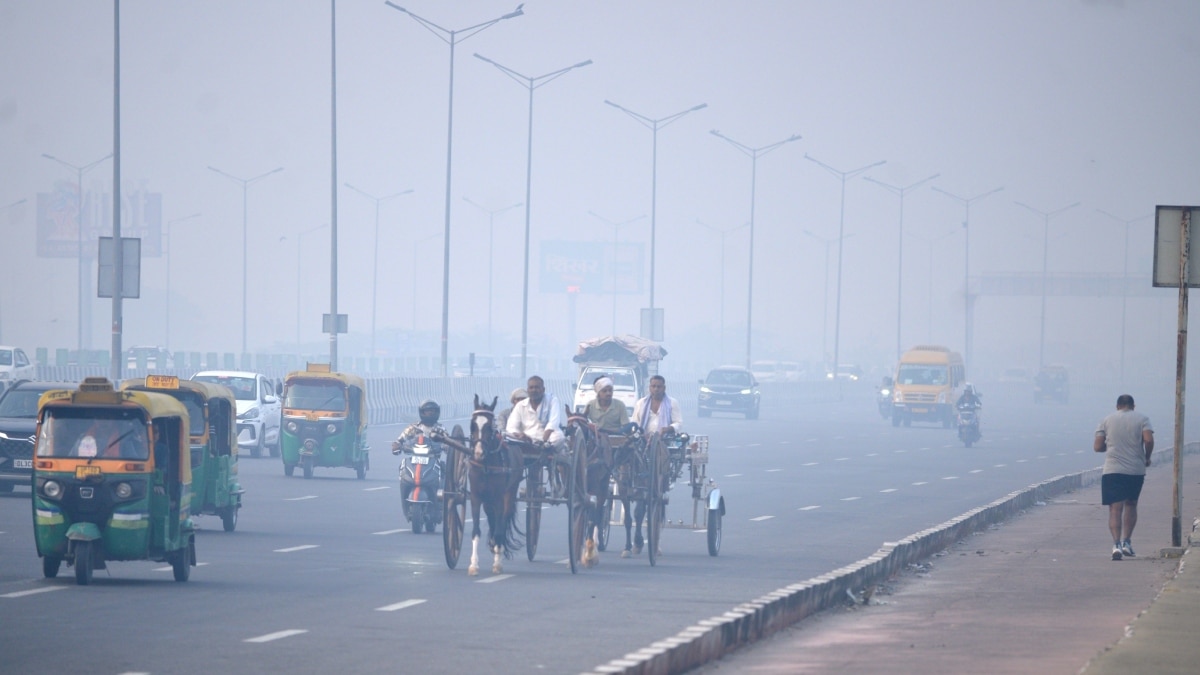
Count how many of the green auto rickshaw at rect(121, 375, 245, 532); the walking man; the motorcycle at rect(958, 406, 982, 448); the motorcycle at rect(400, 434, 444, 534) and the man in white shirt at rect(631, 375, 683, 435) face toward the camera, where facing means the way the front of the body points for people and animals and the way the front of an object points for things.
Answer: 4

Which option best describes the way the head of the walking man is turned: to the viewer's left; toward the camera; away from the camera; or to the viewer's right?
away from the camera

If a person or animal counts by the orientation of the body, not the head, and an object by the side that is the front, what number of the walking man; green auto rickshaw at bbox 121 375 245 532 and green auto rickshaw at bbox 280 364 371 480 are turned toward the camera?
2

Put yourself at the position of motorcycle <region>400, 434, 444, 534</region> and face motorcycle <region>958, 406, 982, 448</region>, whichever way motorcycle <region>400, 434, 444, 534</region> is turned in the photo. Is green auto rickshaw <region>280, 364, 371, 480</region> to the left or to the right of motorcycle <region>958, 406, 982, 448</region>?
left

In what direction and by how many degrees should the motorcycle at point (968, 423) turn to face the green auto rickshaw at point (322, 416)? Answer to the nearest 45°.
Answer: approximately 45° to its right

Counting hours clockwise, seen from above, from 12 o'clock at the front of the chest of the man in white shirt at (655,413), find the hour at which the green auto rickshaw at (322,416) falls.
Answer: The green auto rickshaw is roughly at 5 o'clock from the man in white shirt.

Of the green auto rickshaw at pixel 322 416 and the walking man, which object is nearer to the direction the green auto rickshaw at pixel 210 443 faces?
the walking man

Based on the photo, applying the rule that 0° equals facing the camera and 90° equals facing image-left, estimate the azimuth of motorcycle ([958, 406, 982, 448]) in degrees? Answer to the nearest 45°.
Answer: approximately 0°

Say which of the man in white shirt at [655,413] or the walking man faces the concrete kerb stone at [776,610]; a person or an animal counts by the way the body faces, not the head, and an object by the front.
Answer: the man in white shirt

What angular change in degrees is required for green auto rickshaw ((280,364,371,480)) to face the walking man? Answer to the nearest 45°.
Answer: approximately 45° to its left

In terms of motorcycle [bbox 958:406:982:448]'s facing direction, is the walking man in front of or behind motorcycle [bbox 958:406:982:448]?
in front

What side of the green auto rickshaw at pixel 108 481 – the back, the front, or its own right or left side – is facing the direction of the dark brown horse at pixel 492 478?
left

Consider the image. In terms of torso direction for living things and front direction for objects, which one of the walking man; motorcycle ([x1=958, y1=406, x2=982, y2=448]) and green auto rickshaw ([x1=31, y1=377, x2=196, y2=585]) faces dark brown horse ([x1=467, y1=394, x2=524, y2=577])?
the motorcycle
